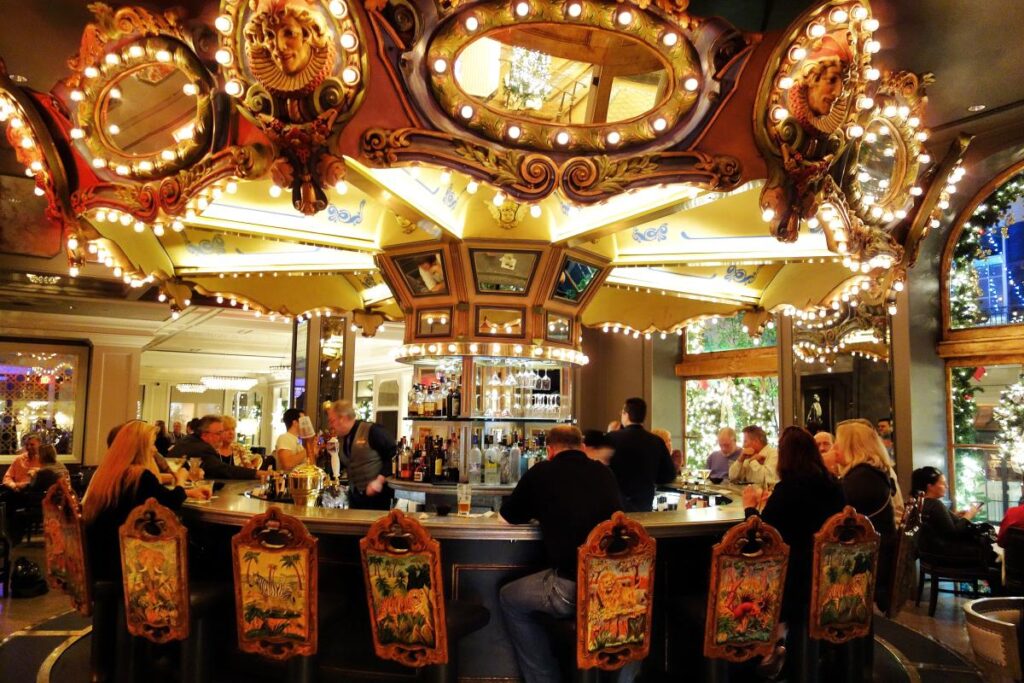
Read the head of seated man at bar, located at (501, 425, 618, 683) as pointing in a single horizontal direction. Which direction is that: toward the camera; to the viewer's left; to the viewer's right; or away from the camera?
away from the camera

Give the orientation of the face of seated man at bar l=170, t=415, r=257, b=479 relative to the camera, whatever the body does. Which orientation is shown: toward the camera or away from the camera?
toward the camera

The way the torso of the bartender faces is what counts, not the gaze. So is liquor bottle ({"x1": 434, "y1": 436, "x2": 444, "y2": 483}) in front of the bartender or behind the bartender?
behind

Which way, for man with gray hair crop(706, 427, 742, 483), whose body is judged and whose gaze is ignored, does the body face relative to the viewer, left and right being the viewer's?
facing the viewer and to the left of the viewer

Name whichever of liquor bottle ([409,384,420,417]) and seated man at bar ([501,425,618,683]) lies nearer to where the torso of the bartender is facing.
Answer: the seated man at bar

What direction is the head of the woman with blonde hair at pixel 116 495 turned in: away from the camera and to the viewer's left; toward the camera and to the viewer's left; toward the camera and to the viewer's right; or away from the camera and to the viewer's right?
away from the camera and to the viewer's right

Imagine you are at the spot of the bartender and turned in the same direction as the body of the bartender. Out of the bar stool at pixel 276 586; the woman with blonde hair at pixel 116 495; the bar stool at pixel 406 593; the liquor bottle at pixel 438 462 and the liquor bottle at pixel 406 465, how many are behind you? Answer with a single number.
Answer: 2

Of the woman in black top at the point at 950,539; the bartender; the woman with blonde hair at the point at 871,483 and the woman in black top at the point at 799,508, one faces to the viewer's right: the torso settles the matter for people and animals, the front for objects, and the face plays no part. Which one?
the woman in black top at the point at 950,539

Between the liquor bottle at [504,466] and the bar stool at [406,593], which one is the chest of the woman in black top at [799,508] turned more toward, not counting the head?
the liquor bottle

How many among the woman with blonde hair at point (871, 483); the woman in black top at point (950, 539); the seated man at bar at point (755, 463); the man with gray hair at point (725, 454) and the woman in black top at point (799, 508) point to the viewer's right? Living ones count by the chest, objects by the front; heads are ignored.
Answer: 1

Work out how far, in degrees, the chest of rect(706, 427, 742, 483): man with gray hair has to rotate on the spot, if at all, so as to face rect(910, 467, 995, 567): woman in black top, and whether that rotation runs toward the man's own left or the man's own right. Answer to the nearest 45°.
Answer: approximately 90° to the man's own left

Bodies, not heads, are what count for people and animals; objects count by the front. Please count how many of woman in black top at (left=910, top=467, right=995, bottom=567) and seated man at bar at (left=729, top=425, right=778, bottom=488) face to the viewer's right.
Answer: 1

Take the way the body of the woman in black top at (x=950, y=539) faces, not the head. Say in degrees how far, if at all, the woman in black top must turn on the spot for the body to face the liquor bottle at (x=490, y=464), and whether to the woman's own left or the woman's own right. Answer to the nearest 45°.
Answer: approximately 135° to the woman's own right

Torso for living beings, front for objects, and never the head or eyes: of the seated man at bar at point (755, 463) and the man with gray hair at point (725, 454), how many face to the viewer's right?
0

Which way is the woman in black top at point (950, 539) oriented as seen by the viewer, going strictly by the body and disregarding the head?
to the viewer's right

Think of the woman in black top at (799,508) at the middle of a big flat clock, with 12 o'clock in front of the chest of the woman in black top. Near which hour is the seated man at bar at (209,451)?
The seated man at bar is roughly at 11 o'clock from the woman in black top.

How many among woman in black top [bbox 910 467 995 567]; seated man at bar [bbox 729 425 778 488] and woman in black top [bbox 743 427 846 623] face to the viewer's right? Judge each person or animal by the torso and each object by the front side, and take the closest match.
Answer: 1
